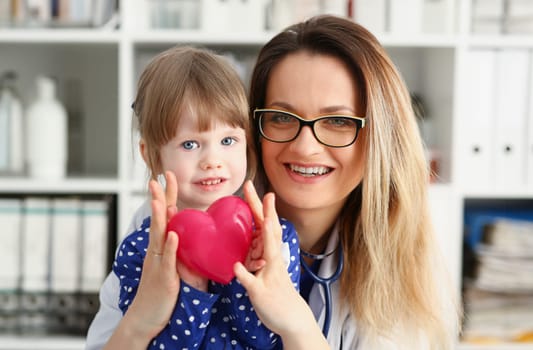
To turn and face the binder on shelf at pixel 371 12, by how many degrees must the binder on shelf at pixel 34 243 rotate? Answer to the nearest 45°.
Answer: approximately 90° to its left

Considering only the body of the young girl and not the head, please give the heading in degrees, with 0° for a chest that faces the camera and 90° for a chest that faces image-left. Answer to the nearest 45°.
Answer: approximately 0°

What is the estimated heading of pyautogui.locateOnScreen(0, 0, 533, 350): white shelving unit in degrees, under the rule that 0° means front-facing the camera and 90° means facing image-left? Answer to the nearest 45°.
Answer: approximately 0°

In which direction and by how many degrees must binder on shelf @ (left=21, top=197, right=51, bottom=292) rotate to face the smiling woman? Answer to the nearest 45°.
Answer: approximately 45° to its left

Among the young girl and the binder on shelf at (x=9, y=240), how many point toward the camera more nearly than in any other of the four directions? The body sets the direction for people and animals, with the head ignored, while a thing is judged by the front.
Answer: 2
